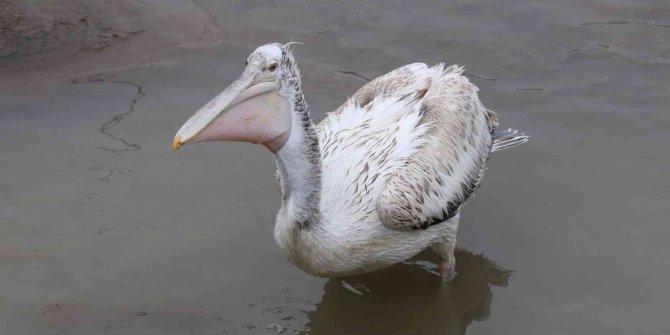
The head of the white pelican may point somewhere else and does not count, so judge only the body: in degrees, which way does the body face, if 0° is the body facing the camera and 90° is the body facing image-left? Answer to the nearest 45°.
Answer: approximately 45°
